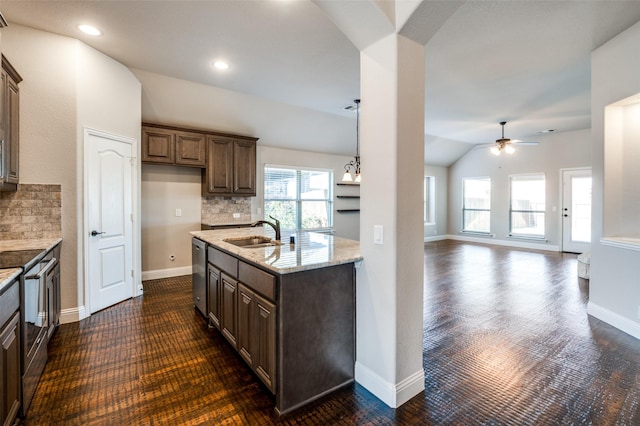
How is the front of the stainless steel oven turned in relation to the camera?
facing to the right of the viewer

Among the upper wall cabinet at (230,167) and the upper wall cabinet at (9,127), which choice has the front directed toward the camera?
the upper wall cabinet at (230,167)

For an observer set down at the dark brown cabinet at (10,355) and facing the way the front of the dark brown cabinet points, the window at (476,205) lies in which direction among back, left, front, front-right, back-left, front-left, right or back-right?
front

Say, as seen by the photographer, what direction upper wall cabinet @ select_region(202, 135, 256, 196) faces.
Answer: facing the viewer

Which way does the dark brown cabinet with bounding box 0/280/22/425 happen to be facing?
to the viewer's right

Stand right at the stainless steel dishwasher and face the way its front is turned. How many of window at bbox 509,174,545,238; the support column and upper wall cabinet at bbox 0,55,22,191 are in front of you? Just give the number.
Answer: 1

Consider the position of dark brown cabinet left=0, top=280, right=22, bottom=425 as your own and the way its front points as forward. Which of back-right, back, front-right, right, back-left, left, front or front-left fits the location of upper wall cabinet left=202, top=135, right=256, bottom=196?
front-left

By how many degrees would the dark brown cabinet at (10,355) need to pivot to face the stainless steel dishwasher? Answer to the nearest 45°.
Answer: approximately 45° to its left

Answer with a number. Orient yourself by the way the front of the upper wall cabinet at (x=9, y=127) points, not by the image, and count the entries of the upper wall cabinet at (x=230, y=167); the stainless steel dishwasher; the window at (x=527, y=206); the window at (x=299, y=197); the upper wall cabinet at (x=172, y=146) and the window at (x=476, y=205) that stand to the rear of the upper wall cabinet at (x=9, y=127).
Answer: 0

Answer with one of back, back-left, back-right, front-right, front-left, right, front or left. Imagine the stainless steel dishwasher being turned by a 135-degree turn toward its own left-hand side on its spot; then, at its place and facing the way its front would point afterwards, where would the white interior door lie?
back

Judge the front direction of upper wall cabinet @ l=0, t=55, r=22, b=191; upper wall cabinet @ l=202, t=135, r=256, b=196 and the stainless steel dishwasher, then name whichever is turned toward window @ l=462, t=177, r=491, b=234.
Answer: upper wall cabinet @ l=0, t=55, r=22, b=191

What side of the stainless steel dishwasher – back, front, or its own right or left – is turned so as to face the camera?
left

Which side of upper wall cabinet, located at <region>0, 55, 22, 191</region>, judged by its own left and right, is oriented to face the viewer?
right

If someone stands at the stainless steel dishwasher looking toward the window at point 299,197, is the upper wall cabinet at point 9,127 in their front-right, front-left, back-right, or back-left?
back-left

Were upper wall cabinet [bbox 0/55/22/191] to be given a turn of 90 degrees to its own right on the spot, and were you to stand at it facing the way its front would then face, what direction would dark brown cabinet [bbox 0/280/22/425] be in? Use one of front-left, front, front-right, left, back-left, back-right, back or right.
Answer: front
